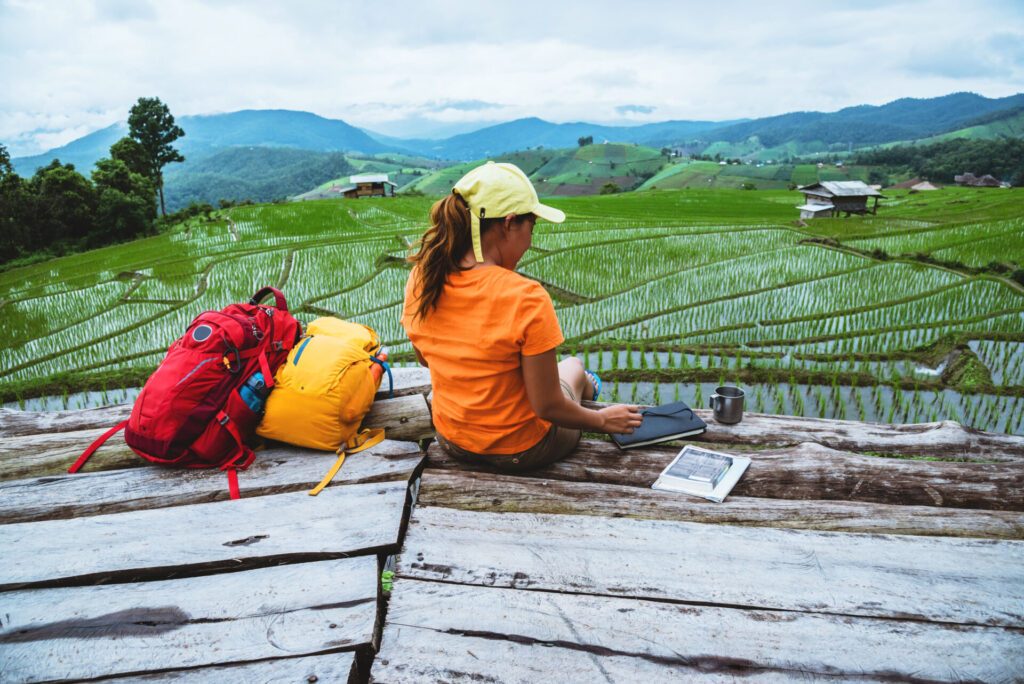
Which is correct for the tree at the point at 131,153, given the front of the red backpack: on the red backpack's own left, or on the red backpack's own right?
on the red backpack's own right

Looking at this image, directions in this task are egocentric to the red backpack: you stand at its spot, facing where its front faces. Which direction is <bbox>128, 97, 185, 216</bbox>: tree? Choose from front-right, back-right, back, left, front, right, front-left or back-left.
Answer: back-right

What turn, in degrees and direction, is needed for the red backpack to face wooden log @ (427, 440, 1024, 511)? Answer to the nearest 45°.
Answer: approximately 90° to its left

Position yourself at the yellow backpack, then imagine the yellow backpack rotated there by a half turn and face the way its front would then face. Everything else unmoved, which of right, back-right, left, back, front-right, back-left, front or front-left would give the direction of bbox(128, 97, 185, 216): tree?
front-left

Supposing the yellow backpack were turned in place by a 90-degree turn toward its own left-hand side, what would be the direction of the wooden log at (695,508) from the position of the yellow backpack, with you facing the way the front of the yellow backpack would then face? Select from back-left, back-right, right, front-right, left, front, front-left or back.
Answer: front

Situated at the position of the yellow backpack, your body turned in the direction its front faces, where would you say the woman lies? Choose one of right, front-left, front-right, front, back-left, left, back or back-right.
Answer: left

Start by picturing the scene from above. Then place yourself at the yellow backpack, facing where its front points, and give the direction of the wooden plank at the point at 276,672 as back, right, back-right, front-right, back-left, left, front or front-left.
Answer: front-left

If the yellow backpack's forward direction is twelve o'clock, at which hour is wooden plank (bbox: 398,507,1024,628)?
The wooden plank is roughly at 9 o'clock from the yellow backpack.

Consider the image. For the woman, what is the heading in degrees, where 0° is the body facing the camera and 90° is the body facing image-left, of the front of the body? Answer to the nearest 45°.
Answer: approximately 225°

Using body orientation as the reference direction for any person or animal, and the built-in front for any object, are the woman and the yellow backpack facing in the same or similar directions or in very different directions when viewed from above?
very different directions

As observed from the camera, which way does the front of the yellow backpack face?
facing the viewer and to the left of the viewer

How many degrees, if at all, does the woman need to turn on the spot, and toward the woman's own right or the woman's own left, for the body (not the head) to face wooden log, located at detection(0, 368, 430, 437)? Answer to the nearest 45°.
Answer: approximately 90° to the woman's own left

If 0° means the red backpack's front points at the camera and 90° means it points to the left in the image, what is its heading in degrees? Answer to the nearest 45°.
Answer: approximately 45°
